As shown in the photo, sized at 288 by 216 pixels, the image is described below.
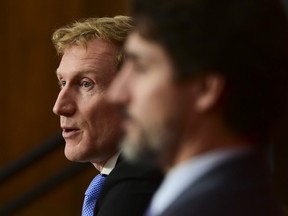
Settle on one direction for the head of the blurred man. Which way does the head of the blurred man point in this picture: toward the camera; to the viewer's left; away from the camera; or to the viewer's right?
to the viewer's left

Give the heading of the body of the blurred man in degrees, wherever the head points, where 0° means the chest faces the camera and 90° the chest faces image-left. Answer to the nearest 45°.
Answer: approximately 90°
